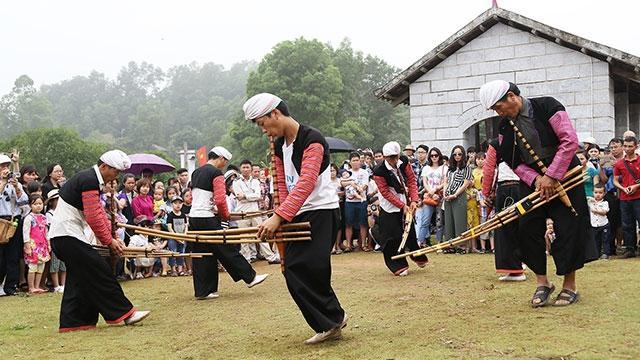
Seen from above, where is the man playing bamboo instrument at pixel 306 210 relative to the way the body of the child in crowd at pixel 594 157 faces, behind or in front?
in front

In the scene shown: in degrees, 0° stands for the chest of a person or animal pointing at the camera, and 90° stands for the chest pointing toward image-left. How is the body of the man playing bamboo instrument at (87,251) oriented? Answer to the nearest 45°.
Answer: approximately 270°

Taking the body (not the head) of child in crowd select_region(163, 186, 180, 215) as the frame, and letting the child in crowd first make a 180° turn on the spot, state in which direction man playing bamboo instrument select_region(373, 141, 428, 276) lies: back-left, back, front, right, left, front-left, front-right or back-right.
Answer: back-right

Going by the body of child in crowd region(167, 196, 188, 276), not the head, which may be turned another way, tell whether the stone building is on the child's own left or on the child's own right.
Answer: on the child's own left

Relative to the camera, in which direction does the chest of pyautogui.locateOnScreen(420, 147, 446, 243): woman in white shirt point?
toward the camera

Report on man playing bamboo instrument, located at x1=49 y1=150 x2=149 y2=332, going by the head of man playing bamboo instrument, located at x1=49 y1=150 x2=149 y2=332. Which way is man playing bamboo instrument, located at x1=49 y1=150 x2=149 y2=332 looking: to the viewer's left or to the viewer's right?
to the viewer's right

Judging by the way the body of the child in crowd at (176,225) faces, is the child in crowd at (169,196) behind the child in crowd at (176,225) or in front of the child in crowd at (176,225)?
behind

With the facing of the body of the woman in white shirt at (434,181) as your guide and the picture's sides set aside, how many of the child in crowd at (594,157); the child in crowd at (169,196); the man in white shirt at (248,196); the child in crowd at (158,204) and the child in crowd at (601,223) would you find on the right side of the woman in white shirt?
3

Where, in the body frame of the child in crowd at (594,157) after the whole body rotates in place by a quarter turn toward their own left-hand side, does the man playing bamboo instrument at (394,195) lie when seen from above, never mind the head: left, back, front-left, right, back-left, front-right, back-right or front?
back-right

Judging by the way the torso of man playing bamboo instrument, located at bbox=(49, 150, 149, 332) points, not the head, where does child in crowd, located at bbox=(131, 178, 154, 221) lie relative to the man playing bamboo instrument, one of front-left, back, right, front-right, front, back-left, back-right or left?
left

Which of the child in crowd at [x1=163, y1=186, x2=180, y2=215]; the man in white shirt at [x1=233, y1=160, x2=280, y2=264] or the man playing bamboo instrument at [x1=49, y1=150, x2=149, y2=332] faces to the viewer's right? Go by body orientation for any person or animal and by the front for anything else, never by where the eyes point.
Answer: the man playing bamboo instrument

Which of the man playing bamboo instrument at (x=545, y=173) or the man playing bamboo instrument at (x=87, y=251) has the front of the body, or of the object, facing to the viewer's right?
the man playing bamboo instrument at (x=87, y=251)

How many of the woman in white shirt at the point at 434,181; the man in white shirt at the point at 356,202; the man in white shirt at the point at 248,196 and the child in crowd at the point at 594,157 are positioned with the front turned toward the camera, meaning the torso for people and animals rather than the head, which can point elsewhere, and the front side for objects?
4

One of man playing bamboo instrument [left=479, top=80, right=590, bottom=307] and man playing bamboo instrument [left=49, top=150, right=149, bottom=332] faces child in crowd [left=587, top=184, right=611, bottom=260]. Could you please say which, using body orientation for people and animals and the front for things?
man playing bamboo instrument [left=49, top=150, right=149, bottom=332]

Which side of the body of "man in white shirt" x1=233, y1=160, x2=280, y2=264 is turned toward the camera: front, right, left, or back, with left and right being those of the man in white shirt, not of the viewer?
front
